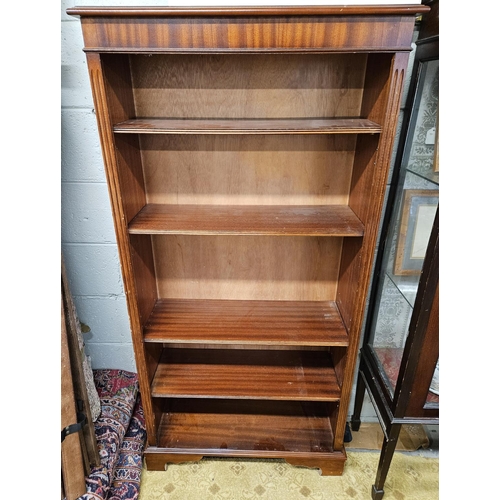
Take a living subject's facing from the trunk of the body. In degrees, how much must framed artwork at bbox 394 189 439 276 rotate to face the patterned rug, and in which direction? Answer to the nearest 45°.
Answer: approximately 45° to its right

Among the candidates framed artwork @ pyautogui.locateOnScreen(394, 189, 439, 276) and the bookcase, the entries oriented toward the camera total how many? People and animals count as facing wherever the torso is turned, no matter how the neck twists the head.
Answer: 2

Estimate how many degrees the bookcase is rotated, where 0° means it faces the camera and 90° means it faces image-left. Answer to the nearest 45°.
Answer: approximately 0°
